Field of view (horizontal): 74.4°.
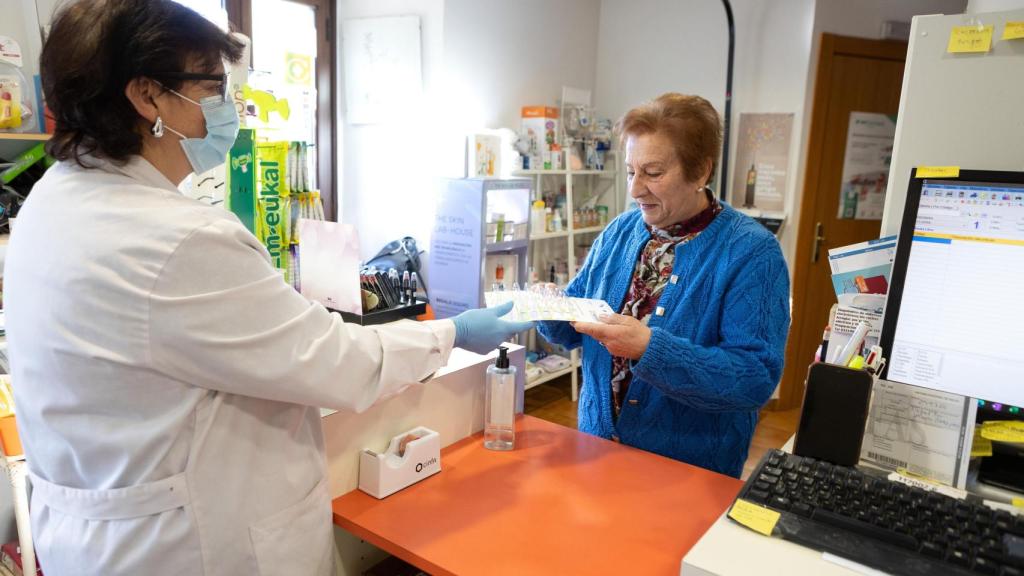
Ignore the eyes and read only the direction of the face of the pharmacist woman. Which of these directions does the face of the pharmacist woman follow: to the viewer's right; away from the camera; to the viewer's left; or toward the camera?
to the viewer's right

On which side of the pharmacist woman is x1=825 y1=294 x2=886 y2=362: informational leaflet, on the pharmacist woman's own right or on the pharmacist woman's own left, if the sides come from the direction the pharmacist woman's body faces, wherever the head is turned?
on the pharmacist woman's own right

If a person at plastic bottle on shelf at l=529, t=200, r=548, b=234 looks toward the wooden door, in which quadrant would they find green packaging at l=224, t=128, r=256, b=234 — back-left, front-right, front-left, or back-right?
back-right

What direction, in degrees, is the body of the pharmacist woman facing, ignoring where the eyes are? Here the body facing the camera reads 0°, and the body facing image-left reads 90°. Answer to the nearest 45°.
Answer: approximately 225°

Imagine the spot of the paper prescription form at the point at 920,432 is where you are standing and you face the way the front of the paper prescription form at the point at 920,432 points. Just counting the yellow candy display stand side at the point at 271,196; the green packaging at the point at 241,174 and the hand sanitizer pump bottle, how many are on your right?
3

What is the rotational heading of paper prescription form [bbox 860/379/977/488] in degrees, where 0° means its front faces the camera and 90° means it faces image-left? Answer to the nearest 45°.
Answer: approximately 0°
